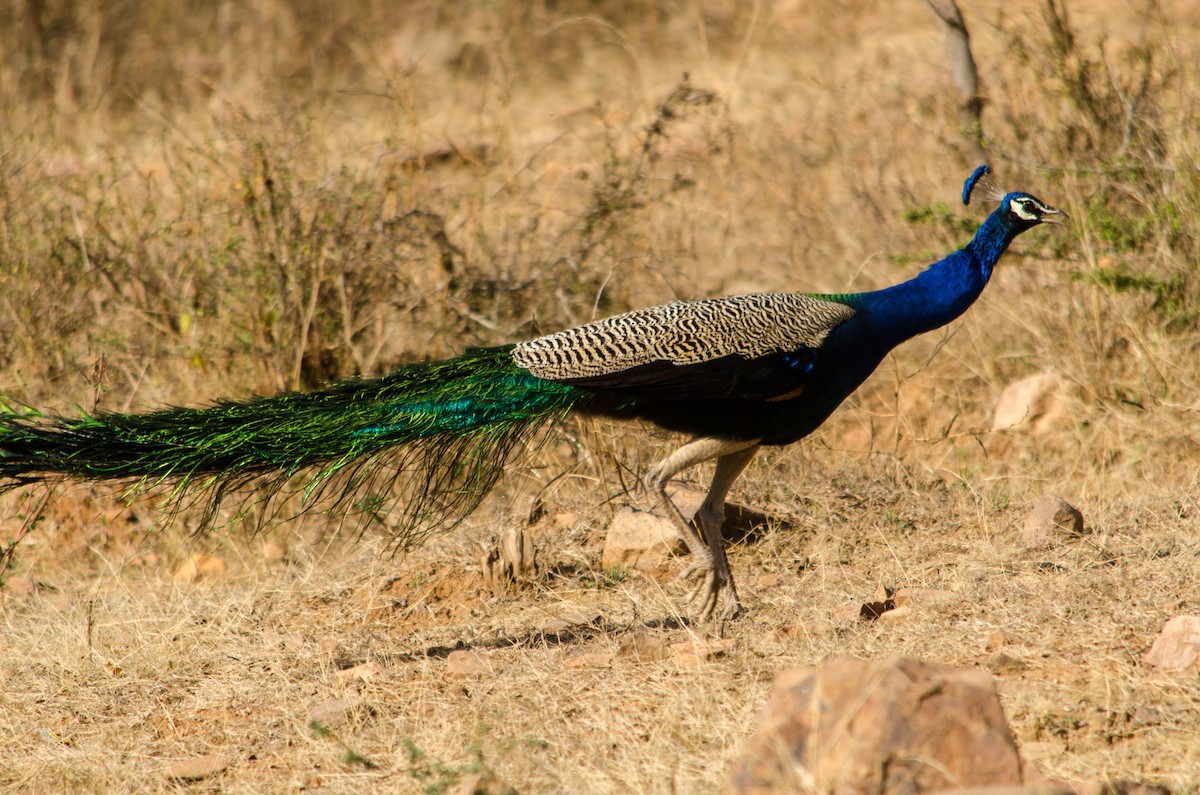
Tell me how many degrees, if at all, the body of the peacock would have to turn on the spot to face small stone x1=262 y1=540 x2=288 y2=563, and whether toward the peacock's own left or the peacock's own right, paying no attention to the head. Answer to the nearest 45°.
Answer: approximately 135° to the peacock's own left

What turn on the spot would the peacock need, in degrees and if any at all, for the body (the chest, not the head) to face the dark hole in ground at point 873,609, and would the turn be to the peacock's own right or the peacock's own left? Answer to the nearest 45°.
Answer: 0° — it already faces it

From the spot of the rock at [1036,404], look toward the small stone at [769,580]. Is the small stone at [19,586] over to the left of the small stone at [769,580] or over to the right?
right

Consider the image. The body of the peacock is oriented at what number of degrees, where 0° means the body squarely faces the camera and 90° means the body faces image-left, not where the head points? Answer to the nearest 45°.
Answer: approximately 270°

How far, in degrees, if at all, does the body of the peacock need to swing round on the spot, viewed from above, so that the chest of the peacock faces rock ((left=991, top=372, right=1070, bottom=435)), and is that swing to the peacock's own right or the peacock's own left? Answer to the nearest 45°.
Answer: approximately 45° to the peacock's own left
